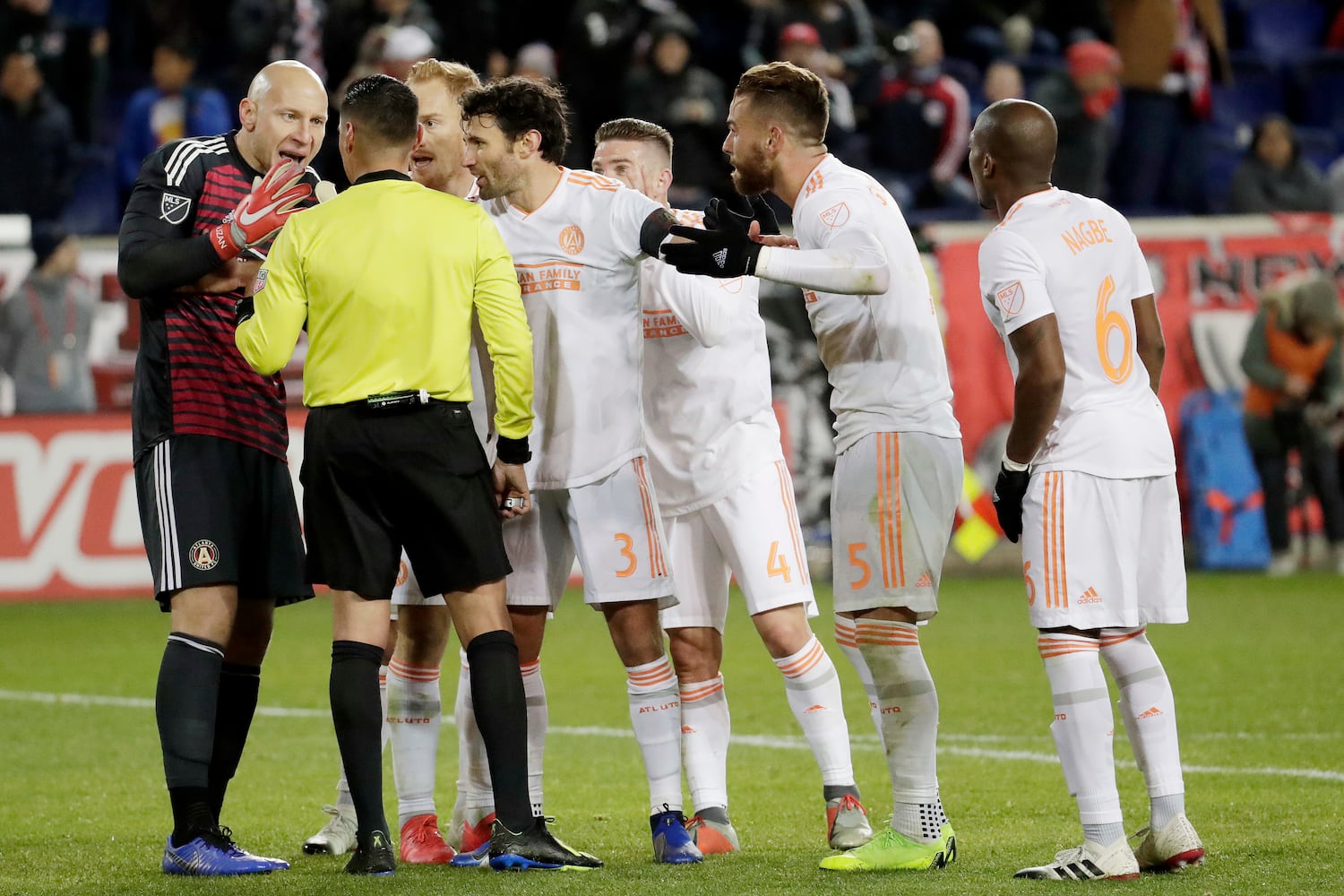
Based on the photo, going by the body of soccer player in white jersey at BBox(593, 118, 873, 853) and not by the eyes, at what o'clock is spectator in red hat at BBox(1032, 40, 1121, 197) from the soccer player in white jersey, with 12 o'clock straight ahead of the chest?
The spectator in red hat is roughly at 5 o'clock from the soccer player in white jersey.

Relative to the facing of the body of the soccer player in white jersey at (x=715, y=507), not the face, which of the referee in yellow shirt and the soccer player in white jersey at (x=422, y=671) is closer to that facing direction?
the referee in yellow shirt

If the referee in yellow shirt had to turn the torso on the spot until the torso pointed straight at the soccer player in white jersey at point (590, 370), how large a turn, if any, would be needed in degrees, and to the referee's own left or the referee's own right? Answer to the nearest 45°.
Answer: approximately 45° to the referee's own right

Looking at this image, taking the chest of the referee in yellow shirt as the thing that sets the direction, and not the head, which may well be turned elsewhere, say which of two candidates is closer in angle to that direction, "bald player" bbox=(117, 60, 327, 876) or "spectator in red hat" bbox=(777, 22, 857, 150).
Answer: the spectator in red hat

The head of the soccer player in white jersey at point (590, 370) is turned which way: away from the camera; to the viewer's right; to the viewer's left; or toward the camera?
to the viewer's left

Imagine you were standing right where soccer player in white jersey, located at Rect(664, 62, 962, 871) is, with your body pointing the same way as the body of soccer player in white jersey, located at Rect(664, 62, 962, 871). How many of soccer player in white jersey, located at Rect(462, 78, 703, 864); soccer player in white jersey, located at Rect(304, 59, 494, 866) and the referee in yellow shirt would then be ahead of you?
3

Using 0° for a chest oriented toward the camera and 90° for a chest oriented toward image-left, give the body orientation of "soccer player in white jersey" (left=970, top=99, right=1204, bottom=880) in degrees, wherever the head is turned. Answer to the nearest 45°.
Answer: approximately 135°

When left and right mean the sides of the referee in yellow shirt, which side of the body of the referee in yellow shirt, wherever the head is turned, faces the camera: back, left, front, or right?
back

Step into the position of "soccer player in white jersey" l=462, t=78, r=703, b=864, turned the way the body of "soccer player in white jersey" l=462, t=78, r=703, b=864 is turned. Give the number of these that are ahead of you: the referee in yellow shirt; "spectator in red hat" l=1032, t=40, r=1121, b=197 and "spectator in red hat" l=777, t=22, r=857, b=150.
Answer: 1

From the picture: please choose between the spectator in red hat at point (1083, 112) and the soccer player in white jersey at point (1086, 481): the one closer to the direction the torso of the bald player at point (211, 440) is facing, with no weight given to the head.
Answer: the soccer player in white jersey

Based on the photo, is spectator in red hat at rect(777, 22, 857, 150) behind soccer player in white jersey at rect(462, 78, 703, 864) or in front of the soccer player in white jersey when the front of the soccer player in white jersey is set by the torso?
behind

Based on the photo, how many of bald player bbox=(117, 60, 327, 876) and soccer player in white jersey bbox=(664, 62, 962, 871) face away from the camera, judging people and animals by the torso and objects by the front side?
0

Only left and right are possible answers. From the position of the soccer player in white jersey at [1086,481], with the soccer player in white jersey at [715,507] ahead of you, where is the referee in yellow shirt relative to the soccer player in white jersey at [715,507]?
left

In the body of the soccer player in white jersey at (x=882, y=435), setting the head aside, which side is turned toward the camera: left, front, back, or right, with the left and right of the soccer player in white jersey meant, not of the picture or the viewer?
left

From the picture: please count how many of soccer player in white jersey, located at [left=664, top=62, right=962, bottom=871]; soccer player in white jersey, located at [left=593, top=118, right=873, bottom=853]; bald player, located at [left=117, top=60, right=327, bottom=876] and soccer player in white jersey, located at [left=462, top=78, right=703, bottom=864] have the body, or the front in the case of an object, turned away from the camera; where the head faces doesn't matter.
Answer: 0

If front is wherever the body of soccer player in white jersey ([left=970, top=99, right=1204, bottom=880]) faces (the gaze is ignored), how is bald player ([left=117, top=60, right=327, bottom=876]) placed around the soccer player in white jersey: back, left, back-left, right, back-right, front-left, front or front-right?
front-left

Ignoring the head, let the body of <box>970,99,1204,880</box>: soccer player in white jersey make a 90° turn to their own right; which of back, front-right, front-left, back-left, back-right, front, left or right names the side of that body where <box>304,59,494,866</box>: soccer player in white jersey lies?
back-left

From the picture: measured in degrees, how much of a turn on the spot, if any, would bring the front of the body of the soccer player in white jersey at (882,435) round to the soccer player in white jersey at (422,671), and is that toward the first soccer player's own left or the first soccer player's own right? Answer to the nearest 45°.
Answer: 0° — they already face them

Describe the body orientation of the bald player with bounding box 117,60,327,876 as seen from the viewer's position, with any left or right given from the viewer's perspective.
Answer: facing the viewer and to the right of the viewer

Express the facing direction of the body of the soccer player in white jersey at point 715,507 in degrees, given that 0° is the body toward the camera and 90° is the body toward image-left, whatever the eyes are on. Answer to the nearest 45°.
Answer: approximately 45°
